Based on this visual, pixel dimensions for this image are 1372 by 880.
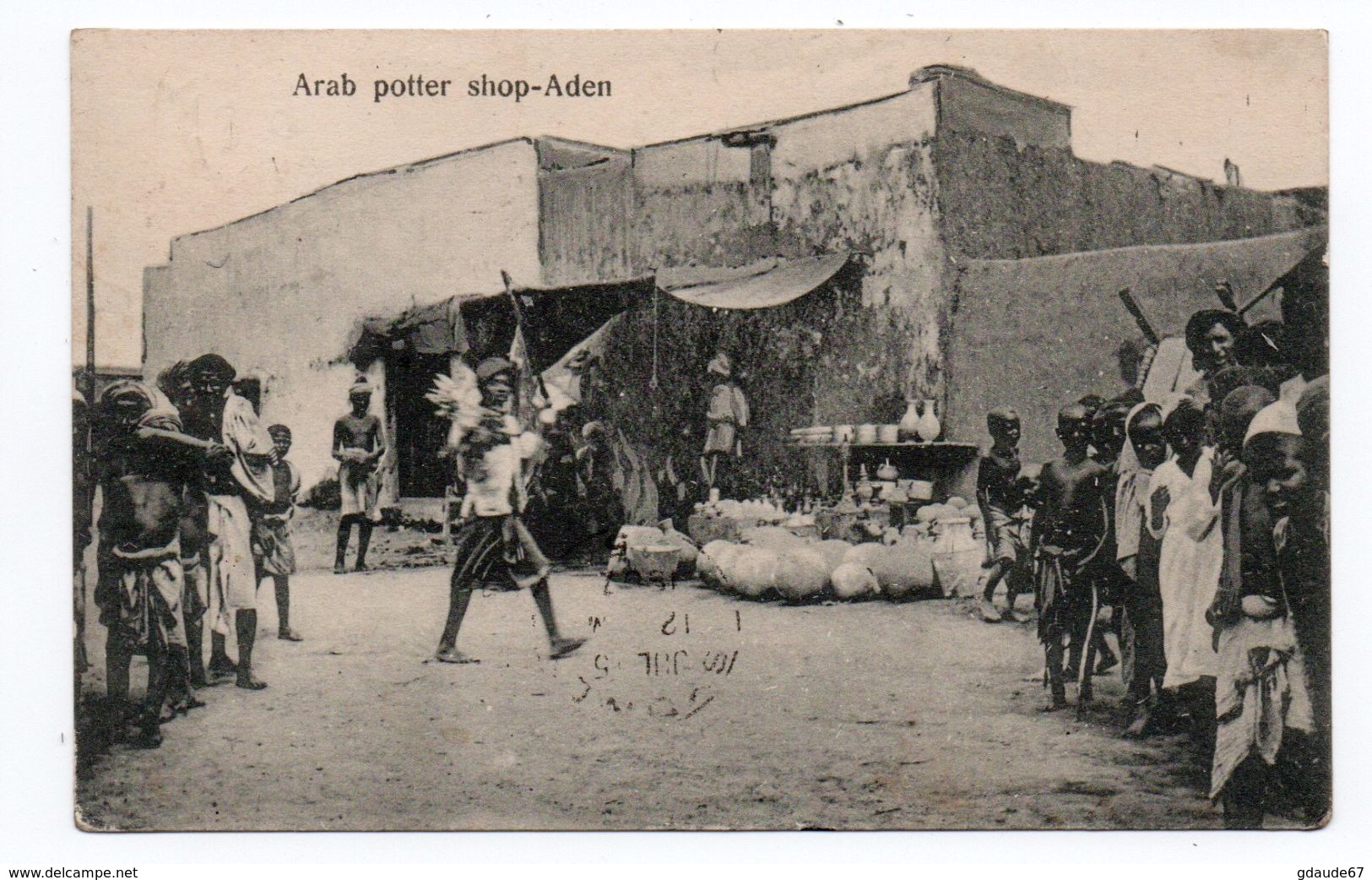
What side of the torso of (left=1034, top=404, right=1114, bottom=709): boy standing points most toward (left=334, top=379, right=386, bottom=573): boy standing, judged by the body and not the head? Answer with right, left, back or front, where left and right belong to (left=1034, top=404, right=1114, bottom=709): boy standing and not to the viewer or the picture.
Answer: right

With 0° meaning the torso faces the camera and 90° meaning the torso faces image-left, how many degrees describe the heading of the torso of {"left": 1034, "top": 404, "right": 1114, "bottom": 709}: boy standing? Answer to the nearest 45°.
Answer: approximately 0°

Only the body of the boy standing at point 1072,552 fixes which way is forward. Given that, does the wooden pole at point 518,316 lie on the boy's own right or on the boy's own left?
on the boy's own right

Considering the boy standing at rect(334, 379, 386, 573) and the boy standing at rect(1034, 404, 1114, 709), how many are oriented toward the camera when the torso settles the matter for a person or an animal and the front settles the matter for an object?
2

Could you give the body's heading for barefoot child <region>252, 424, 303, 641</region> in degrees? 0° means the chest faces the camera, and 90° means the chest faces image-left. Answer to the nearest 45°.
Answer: approximately 315°
